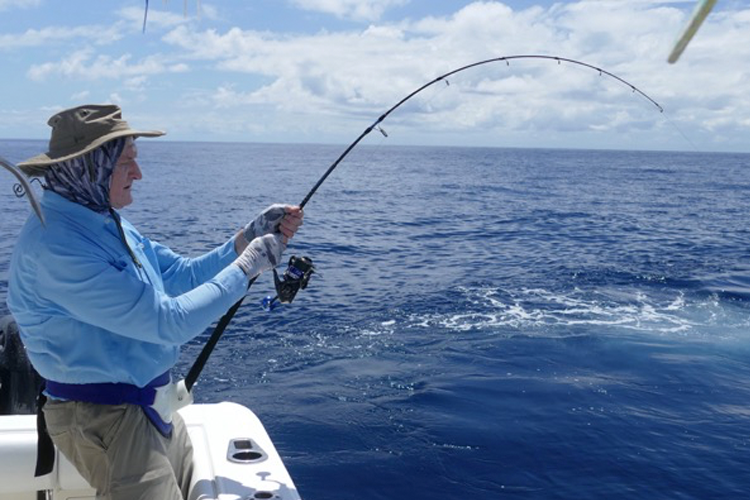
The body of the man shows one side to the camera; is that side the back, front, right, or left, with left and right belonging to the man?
right

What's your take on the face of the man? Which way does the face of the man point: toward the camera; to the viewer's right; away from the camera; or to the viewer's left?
to the viewer's right

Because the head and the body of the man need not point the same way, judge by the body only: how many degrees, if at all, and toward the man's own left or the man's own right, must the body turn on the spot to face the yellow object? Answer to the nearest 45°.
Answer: approximately 45° to the man's own right
